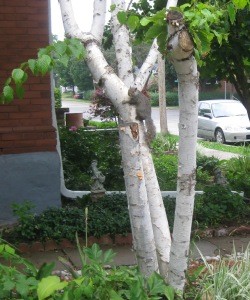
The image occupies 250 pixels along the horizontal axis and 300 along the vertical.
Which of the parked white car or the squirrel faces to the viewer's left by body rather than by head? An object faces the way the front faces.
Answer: the squirrel

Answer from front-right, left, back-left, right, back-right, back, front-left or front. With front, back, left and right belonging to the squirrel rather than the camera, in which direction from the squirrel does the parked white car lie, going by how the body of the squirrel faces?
right

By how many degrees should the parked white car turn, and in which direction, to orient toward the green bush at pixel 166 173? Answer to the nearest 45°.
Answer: approximately 45° to its right

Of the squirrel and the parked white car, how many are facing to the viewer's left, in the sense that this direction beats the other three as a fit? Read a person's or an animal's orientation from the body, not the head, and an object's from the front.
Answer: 1

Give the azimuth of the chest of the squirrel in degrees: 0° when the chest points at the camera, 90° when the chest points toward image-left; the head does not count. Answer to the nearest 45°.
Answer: approximately 90°
